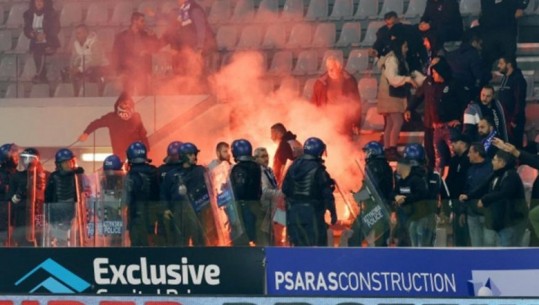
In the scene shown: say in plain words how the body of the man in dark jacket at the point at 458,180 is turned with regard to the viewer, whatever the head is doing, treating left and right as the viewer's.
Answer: facing to the left of the viewer

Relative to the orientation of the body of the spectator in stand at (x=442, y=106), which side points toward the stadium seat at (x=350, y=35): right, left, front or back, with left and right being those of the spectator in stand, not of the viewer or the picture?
right
